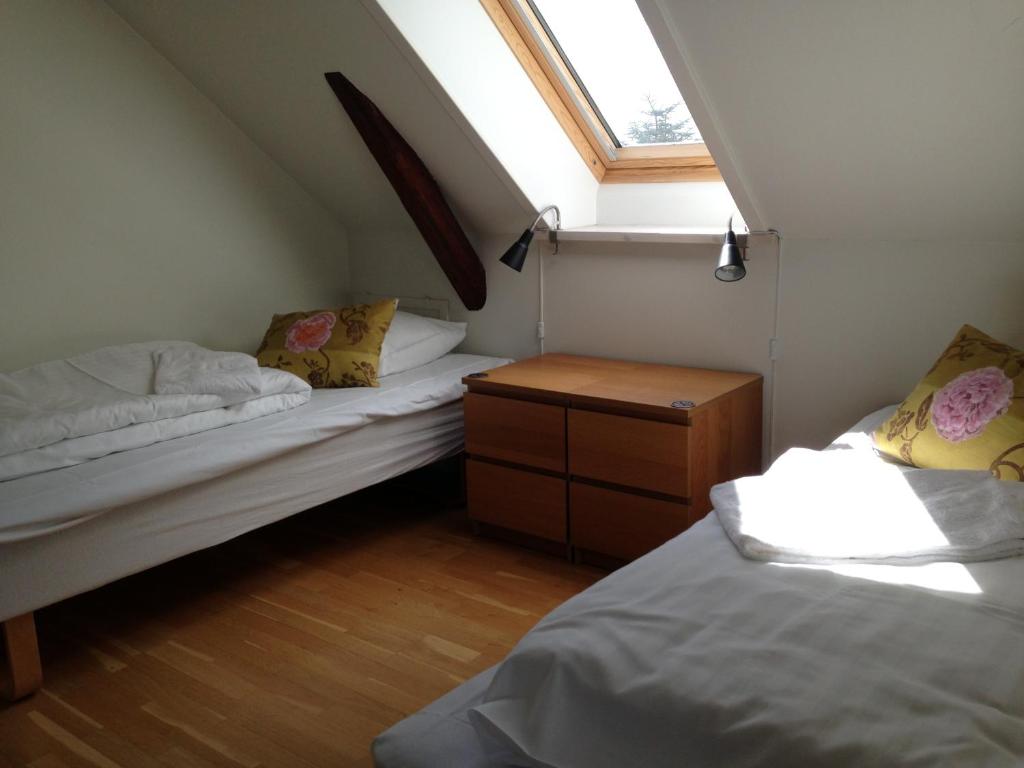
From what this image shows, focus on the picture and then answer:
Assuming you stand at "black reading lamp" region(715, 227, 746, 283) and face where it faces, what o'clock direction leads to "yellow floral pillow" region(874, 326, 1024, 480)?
The yellow floral pillow is roughly at 10 o'clock from the black reading lamp.

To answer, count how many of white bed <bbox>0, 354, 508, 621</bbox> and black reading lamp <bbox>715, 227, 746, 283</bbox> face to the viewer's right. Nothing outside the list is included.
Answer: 0

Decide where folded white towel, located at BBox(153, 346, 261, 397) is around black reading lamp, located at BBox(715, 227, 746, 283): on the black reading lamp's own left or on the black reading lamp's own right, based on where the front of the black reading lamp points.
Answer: on the black reading lamp's own right

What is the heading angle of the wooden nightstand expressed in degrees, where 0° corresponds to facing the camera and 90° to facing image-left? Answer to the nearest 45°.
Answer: approximately 45°

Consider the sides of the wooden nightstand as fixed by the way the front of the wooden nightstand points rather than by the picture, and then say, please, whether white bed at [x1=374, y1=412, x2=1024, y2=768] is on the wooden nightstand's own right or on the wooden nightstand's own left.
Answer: on the wooden nightstand's own left

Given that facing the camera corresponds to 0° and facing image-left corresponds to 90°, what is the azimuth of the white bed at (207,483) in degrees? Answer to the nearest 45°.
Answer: approximately 45°

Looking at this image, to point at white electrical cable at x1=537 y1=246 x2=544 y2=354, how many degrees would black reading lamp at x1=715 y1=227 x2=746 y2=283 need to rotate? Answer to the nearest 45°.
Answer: approximately 135° to its right

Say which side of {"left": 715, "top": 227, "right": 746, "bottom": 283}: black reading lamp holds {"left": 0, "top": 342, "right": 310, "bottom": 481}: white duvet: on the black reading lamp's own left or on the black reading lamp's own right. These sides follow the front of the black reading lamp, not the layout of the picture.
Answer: on the black reading lamp's own right

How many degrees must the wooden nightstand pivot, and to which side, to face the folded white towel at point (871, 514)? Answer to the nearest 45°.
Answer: approximately 90° to its left

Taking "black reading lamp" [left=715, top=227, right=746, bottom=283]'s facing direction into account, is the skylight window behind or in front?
behind
